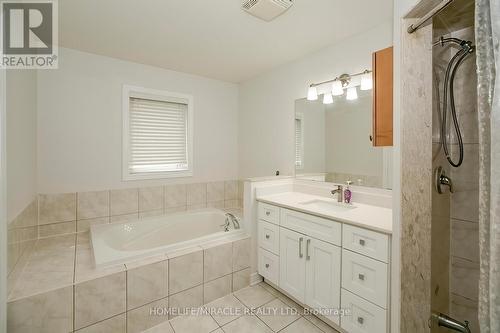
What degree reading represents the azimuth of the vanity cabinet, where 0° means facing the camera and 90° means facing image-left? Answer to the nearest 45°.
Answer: approximately 45°

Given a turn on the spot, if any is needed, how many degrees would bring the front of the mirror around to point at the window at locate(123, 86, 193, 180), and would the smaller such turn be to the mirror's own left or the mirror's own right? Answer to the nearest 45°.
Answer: approximately 45° to the mirror's own right

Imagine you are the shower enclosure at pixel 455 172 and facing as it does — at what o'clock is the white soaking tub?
The white soaking tub is roughly at 1 o'clock from the shower enclosure.

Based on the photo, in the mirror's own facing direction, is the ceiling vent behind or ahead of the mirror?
ahead

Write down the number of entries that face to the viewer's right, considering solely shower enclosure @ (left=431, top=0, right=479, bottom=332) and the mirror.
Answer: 0

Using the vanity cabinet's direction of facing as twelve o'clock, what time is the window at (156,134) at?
The window is roughly at 2 o'clock from the vanity cabinet.

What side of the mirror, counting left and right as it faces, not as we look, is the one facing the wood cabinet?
left

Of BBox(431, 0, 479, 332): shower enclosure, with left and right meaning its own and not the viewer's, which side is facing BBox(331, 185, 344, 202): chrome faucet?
right

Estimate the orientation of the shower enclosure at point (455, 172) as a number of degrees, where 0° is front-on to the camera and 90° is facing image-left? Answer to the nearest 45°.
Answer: approximately 45°

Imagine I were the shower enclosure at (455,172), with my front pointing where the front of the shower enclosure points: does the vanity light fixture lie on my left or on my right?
on my right
